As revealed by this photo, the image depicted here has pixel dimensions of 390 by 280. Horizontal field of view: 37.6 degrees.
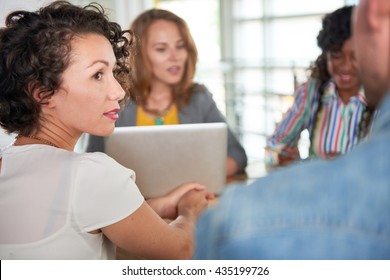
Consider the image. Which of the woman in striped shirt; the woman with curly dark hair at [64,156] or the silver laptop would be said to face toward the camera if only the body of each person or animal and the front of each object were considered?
the woman in striped shirt

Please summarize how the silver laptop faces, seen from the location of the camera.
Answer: facing away from the viewer

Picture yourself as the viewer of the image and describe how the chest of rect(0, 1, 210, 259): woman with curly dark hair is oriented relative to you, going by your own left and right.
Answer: facing away from the viewer and to the right of the viewer

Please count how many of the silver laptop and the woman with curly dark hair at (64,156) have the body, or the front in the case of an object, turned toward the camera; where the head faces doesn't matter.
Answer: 0

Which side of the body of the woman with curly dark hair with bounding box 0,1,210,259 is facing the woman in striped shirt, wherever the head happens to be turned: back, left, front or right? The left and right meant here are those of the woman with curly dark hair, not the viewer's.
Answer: front

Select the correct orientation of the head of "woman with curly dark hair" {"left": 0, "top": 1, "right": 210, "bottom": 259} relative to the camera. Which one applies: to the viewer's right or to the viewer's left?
to the viewer's right

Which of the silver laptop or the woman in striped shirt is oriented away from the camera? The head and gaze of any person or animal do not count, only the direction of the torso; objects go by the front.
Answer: the silver laptop

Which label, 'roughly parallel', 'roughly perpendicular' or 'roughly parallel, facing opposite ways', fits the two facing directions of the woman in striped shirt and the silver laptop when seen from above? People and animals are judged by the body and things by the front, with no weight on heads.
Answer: roughly parallel, facing opposite ways

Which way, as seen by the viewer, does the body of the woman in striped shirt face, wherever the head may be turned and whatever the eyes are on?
toward the camera

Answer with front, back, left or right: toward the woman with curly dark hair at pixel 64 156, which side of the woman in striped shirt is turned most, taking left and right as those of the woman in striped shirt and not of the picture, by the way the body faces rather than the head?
front

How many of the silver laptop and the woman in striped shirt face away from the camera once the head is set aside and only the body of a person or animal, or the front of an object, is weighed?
1
